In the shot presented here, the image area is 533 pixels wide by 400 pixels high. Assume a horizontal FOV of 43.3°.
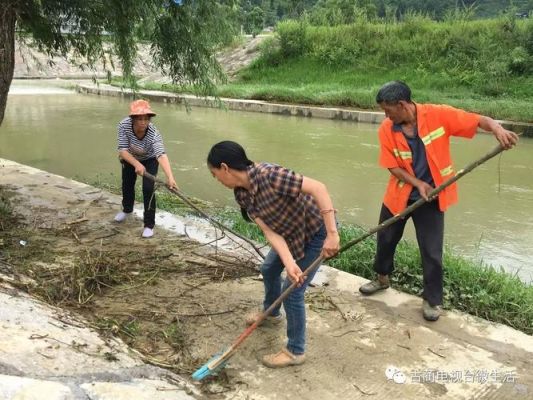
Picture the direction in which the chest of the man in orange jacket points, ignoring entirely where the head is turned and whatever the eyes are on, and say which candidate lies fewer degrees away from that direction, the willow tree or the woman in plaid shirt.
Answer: the woman in plaid shirt

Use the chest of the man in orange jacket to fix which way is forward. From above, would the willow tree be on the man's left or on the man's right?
on the man's right

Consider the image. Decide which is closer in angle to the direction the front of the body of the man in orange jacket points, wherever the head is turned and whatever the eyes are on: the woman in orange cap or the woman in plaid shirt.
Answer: the woman in plaid shirt

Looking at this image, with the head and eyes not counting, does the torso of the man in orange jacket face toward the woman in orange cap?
no

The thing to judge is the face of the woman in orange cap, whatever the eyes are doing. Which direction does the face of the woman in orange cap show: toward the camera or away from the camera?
toward the camera

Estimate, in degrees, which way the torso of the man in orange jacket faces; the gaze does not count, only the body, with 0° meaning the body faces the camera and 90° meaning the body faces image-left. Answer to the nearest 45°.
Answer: approximately 45°

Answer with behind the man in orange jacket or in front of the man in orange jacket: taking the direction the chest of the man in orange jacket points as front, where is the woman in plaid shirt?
in front

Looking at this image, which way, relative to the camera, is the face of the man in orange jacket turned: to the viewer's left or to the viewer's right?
to the viewer's left
